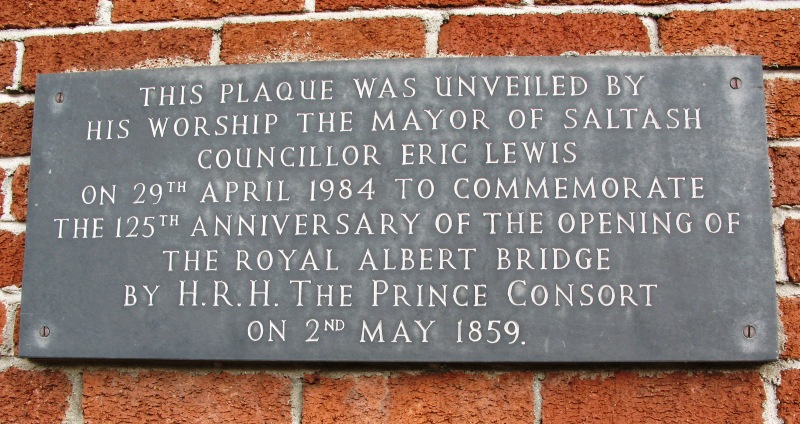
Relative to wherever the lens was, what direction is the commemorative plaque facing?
facing the viewer
